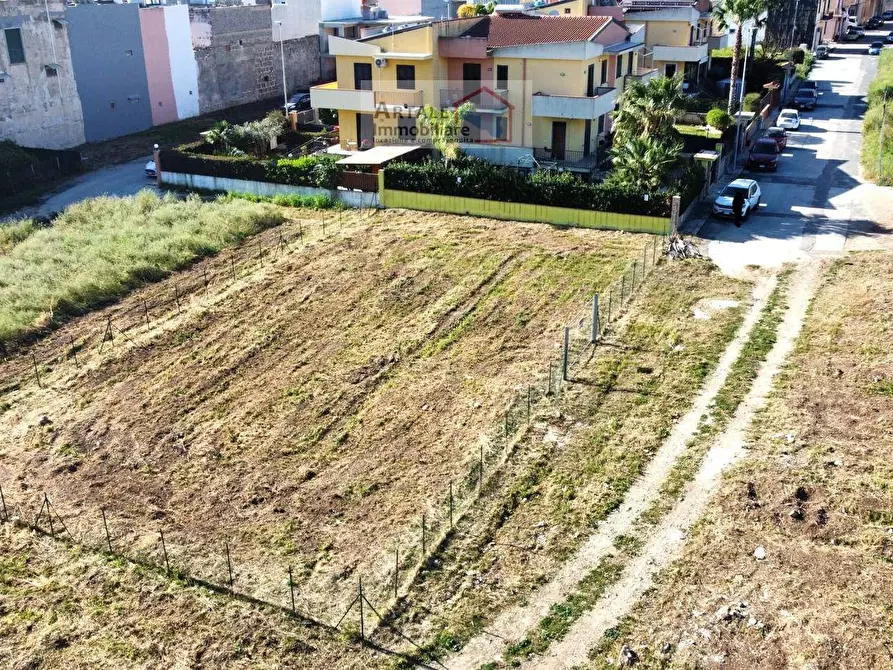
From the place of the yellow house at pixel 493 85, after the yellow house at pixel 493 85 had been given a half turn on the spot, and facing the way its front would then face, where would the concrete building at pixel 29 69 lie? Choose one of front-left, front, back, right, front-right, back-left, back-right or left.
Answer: left

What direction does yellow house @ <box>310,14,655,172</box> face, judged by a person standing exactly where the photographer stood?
facing the viewer

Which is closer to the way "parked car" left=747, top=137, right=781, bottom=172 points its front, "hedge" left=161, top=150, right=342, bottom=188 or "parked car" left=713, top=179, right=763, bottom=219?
the parked car

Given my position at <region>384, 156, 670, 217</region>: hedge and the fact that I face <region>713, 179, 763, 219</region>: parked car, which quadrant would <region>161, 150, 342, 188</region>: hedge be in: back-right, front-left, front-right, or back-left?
back-left

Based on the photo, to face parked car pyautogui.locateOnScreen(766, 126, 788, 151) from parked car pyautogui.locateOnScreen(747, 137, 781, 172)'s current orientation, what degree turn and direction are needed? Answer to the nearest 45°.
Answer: approximately 180°

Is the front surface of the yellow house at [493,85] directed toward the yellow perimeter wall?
yes

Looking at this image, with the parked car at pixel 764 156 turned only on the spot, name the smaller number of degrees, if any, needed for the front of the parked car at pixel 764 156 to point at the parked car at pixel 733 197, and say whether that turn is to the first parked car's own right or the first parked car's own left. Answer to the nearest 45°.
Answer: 0° — it already faces it

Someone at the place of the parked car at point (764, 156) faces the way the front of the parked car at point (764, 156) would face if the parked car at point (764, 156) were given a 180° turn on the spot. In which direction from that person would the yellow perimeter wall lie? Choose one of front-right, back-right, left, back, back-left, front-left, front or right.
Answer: back-left

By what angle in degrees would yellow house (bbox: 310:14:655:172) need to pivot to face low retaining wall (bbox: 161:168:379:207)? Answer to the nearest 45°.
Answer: approximately 45° to its right

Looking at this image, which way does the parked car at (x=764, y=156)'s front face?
toward the camera

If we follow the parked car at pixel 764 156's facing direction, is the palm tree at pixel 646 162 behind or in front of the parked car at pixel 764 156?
in front

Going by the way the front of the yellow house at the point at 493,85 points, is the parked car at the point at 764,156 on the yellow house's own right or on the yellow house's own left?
on the yellow house's own left

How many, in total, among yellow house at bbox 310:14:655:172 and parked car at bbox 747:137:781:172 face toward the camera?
2

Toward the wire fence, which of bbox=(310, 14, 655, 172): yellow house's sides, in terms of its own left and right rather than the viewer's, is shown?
front

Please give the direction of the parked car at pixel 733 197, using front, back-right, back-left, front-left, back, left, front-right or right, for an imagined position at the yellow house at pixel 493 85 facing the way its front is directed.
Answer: front-left

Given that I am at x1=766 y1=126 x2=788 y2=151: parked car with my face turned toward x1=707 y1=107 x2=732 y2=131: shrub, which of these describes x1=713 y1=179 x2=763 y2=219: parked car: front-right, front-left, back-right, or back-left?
back-left

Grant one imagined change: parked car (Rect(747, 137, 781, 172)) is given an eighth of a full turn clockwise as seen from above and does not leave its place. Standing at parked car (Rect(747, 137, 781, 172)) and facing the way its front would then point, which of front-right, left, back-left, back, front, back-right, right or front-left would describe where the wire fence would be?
front-left

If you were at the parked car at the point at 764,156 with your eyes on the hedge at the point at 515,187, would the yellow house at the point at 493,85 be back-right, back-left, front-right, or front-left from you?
front-right

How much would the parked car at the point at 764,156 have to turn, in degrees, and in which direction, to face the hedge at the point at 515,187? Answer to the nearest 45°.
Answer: approximately 45° to its right

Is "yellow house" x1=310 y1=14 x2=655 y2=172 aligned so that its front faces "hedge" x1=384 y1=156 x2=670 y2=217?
yes
